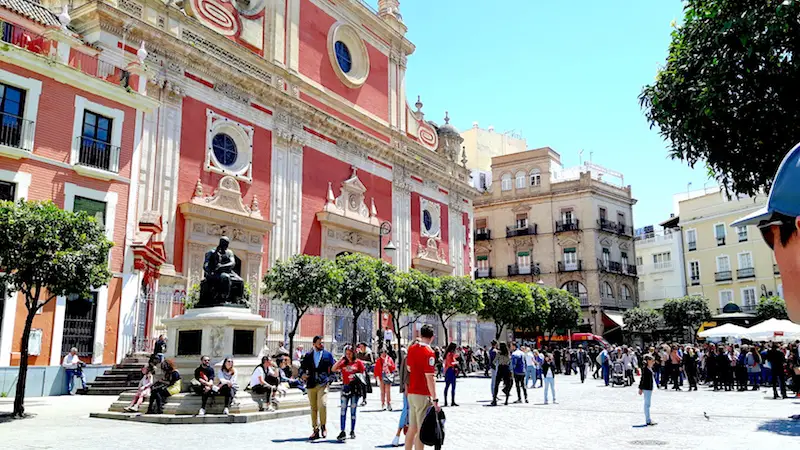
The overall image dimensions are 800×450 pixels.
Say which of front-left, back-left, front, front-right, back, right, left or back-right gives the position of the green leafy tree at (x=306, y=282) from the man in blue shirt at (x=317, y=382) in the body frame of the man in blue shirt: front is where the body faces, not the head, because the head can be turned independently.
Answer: back

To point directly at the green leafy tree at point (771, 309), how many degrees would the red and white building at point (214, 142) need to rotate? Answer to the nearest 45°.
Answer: approximately 45° to its left

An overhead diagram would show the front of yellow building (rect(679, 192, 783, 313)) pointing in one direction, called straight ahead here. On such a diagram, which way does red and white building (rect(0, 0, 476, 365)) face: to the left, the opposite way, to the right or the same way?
to the left

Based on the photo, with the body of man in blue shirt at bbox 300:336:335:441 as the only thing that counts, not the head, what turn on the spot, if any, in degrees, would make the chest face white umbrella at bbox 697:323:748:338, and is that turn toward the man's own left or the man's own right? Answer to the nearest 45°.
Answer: approximately 135° to the man's own left

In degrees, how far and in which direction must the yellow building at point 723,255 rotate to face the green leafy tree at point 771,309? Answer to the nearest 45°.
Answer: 0° — it already faces it

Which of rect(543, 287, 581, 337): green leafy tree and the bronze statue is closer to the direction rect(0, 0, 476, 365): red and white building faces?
the bronze statue

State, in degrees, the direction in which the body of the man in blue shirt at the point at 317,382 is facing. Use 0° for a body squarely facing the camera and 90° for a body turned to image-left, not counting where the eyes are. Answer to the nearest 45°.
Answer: approximately 0°

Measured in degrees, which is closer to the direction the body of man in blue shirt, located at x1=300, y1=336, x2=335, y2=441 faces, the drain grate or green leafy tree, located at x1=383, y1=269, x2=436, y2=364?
the drain grate
